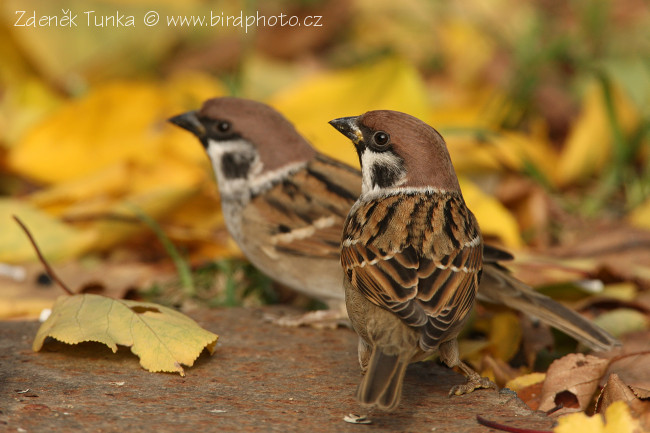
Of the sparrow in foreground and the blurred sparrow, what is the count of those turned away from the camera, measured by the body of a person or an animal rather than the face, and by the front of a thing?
1

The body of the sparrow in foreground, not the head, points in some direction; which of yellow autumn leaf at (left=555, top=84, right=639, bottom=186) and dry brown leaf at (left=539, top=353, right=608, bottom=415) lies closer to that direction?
the yellow autumn leaf

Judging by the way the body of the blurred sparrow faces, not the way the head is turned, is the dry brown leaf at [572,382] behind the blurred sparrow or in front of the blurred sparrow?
behind

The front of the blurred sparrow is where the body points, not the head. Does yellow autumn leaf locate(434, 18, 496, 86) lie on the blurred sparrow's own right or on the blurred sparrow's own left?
on the blurred sparrow's own right

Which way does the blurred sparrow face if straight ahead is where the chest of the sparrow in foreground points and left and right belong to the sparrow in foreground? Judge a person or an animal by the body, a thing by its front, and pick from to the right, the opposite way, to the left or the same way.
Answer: to the left

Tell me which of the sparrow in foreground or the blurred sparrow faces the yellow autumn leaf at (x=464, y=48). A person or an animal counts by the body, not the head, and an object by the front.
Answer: the sparrow in foreground

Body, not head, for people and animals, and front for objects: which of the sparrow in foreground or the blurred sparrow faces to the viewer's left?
the blurred sparrow

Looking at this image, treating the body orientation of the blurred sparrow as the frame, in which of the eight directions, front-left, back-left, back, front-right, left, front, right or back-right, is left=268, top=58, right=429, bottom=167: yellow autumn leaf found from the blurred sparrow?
right

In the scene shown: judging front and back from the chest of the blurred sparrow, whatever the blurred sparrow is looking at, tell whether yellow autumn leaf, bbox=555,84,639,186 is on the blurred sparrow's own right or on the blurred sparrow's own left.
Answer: on the blurred sparrow's own right

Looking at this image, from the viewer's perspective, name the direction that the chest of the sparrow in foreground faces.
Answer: away from the camera

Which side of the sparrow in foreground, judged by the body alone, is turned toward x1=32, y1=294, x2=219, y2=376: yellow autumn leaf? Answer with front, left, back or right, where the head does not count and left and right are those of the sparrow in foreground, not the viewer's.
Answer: left

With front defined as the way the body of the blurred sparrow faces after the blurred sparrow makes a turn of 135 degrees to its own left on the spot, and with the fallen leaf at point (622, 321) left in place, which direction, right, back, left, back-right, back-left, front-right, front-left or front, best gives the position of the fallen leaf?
front-left

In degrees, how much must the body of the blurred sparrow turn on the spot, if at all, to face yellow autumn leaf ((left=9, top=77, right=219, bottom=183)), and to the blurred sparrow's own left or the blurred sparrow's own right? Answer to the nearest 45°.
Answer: approximately 45° to the blurred sparrow's own right

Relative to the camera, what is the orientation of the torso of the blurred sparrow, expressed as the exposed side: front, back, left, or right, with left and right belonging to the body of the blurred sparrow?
left

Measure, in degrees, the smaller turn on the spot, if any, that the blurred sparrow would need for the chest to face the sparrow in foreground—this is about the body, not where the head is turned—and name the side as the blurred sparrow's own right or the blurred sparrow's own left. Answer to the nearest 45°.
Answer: approximately 135° to the blurred sparrow's own left
